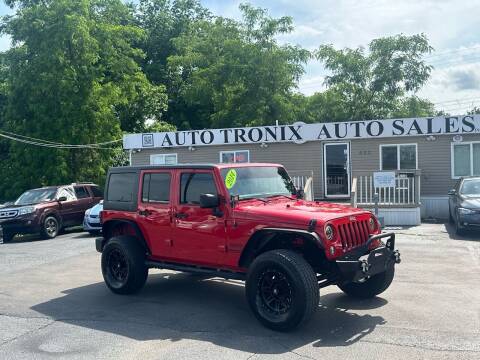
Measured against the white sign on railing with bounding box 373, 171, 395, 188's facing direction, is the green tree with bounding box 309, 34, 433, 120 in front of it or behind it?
behind

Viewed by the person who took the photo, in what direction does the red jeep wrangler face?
facing the viewer and to the right of the viewer

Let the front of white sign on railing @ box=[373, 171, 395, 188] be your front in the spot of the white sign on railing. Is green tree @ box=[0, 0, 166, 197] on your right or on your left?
on your right

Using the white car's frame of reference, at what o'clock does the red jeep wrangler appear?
The red jeep wrangler is roughly at 10 o'clock from the white car.

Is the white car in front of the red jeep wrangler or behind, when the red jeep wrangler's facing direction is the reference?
behind

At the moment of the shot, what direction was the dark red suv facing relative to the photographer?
facing the viewer and to the left of the viewer

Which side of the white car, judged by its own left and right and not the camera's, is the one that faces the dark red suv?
right

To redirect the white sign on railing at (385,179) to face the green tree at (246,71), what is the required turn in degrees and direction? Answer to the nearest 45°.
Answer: approximately 135° to its right

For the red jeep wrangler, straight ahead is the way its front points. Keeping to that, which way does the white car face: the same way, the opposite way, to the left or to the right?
to the right

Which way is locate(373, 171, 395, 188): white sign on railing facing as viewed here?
toward the camera

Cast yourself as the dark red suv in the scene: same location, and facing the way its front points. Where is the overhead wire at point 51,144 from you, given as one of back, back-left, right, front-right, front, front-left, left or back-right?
back-right

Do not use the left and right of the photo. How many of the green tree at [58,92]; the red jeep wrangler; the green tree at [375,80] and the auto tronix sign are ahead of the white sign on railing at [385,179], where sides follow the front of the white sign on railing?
1

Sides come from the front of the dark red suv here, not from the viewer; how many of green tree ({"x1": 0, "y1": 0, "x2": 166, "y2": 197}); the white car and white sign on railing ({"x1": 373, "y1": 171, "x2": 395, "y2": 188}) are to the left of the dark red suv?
2
